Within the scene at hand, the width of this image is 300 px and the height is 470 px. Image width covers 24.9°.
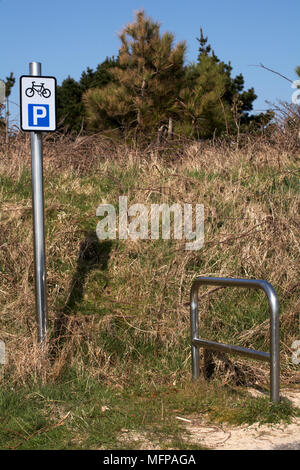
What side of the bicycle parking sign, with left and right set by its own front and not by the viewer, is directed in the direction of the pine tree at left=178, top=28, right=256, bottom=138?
back

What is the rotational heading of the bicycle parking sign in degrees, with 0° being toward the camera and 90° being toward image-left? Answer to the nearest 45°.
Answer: approximately 0°

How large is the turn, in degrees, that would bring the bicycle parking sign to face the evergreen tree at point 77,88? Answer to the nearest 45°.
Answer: approximately 180°

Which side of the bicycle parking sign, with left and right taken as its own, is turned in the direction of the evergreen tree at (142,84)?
back

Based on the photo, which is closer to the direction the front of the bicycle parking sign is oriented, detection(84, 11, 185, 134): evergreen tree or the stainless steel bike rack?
the stainless steel bike rack

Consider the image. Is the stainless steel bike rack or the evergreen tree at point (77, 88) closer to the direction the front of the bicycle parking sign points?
the stainless steel bike rack

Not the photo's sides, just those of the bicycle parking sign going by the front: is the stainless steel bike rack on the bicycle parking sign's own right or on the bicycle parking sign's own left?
on the bicycle parking sign's own left
